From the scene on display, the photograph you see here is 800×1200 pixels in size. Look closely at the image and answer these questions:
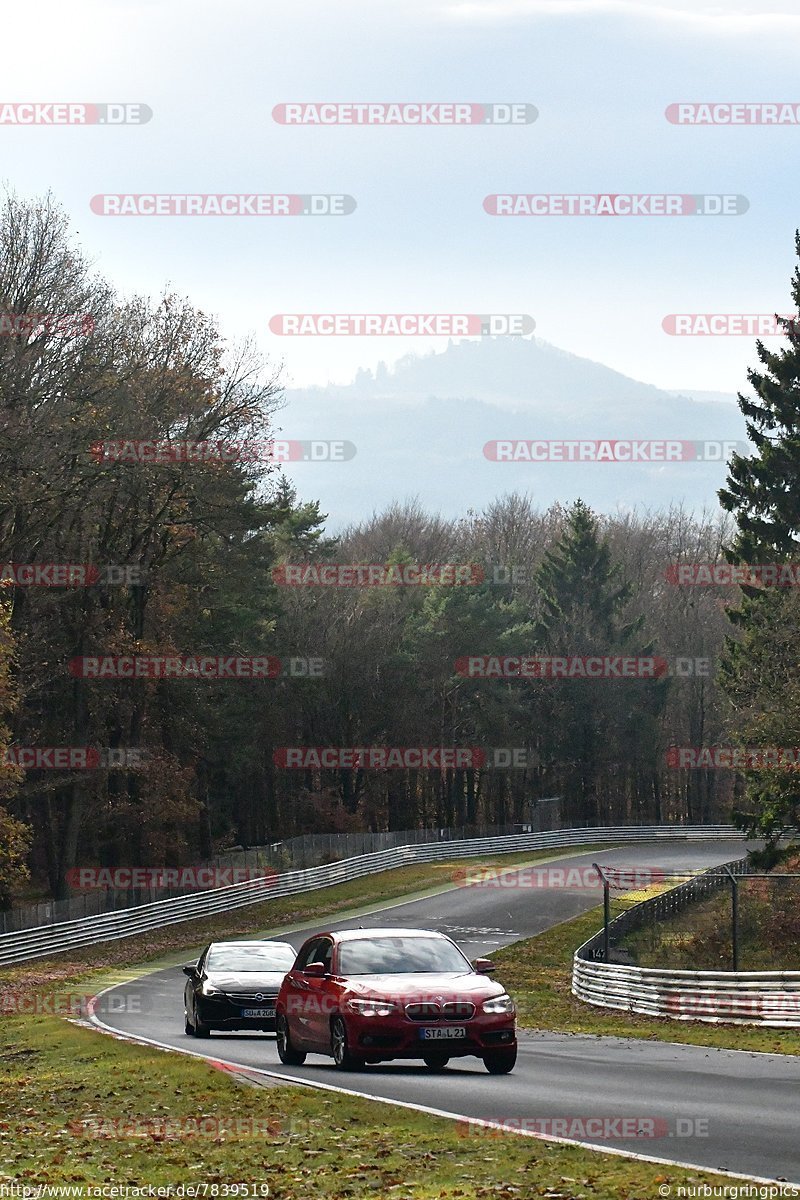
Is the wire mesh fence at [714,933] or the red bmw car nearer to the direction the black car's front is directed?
the red bmw car

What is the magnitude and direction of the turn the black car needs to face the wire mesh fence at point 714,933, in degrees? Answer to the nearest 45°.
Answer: approximately 135° to its left

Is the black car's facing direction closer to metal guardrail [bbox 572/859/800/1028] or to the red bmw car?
the red bmw car

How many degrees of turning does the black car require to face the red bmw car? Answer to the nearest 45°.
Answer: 0° — it already faces it

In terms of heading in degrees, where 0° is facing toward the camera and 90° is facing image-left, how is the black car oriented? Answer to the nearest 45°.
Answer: approximately 0°

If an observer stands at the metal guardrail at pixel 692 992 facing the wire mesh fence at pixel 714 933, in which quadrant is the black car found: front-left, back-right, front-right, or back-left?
back-left

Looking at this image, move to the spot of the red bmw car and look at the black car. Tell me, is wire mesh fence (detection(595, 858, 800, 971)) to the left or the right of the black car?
right
